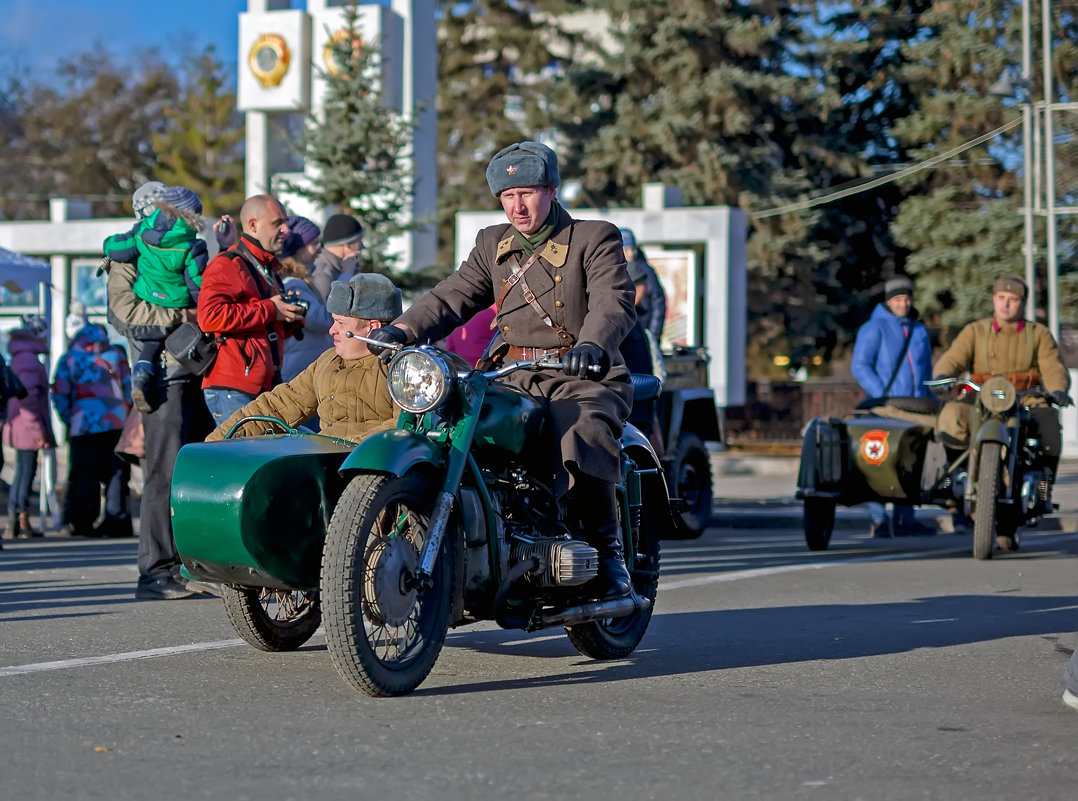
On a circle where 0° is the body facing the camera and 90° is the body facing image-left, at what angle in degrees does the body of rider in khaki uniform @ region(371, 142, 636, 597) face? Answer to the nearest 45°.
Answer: approximately 45°

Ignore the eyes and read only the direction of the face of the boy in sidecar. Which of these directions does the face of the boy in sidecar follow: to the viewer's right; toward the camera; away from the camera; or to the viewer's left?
to the viewer's left

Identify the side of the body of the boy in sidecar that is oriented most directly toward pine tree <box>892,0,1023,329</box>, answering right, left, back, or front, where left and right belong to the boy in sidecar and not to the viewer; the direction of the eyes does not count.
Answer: back

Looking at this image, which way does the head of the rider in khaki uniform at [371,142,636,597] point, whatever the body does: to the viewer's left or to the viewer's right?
to the viewer's left

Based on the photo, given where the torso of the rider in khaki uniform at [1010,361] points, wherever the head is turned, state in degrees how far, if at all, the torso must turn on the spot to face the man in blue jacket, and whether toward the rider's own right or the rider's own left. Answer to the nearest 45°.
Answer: approximately 135° to the rider's own right

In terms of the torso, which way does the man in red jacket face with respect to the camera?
to the viewer's right

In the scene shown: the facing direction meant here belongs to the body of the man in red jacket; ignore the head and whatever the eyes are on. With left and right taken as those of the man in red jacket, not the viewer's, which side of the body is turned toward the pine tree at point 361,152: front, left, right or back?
left

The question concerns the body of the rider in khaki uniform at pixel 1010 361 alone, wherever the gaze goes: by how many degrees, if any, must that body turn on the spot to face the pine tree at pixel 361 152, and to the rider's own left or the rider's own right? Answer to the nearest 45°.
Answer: approximately 135° to the rider's own right

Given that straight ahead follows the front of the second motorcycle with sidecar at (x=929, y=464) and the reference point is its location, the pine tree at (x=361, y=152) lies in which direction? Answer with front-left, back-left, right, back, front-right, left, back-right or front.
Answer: back-right

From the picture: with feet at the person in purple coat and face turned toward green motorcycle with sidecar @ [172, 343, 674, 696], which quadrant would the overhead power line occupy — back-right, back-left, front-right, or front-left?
back-left

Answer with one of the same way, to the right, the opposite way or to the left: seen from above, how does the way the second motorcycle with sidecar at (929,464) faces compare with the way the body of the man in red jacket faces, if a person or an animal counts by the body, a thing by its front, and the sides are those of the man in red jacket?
to the right

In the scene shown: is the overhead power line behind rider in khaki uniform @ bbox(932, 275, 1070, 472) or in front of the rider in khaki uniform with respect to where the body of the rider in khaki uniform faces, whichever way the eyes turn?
behind
